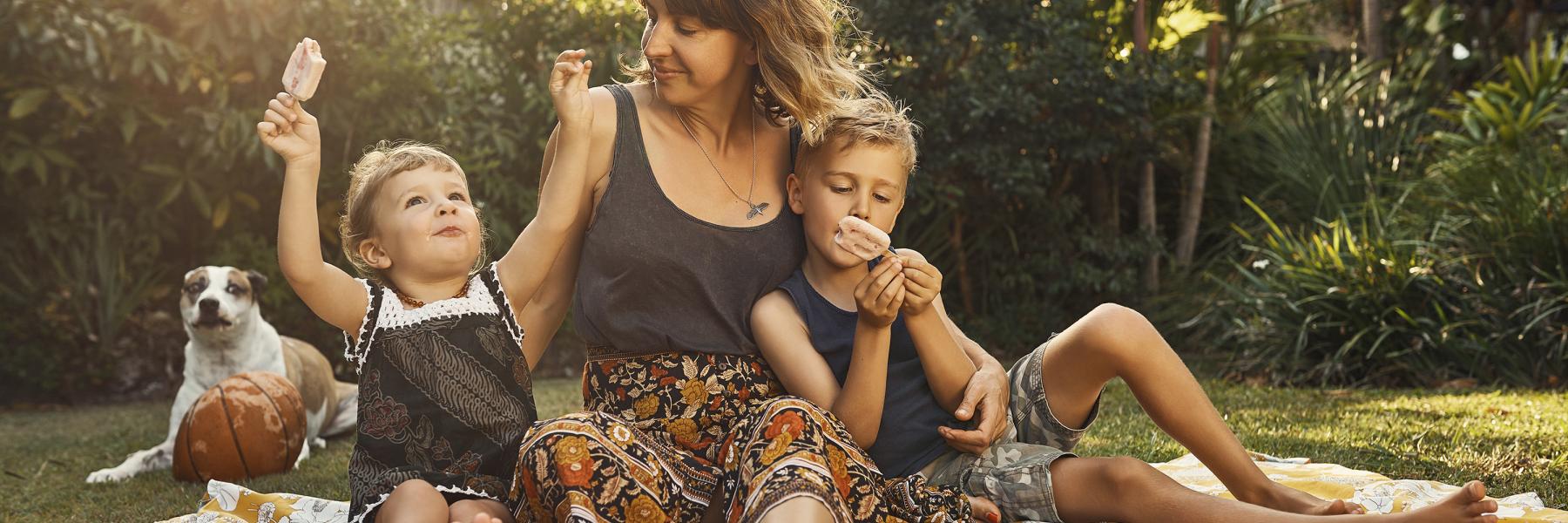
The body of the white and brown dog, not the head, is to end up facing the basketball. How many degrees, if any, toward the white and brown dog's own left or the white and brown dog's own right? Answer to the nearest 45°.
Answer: approximately 45° to the white and brown dog's own left

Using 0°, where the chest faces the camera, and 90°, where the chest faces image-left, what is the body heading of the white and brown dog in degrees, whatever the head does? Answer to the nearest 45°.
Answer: approximately 45°

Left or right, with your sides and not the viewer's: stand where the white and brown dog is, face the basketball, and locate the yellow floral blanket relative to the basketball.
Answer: left
